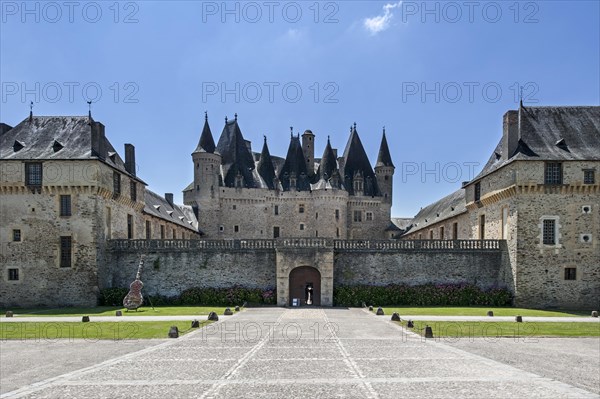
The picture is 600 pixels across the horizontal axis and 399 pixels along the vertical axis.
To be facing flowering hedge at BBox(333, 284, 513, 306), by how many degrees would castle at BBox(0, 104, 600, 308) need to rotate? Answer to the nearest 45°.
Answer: approximately 90° to its left

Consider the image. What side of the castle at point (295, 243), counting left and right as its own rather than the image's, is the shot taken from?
front
